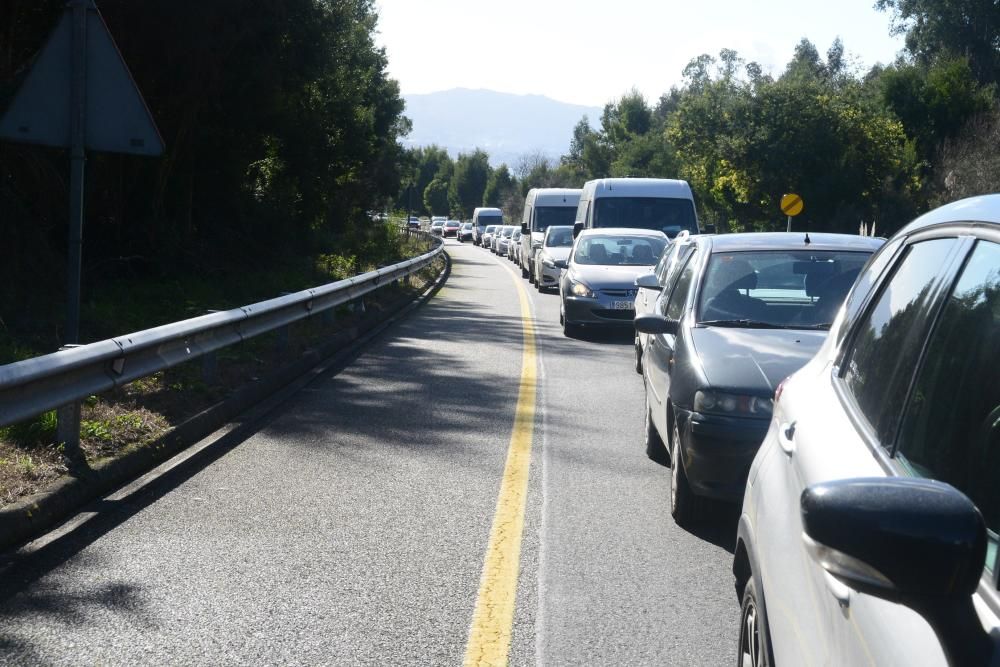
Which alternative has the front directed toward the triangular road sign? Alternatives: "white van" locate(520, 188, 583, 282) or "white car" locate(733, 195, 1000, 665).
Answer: the white van

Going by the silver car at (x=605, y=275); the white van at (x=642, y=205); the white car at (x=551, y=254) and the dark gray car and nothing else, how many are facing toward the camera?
4

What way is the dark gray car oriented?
toward the camera

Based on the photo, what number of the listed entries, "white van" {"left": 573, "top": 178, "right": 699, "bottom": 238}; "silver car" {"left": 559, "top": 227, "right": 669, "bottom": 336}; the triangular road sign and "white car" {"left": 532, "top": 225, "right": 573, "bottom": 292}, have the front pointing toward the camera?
3

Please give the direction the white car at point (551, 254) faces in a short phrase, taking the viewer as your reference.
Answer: facing the viewer

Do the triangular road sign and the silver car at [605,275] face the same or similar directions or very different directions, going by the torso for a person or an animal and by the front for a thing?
very different directions

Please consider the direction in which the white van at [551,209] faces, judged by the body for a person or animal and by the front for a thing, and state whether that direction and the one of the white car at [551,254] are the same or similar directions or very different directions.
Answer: same or similar directions

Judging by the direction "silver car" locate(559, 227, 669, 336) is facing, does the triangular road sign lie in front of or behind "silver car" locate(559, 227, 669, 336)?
in front

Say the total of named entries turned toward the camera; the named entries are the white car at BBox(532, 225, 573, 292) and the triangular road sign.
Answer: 1

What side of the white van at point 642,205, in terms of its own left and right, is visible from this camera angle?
front

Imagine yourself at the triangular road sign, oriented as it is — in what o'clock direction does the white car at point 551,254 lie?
The white car is roughly at 1 o'clock from the triangular road sign.

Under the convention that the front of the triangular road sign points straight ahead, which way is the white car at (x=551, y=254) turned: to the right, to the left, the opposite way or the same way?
the opposite way

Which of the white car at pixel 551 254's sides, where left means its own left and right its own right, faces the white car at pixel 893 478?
front

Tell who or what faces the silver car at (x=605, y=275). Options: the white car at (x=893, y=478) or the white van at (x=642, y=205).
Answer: the white van

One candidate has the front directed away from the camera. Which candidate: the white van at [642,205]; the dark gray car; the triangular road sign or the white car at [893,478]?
the triangular road sign

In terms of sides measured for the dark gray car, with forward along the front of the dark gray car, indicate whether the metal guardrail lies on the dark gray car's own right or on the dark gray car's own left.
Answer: on the dark gray car's own right

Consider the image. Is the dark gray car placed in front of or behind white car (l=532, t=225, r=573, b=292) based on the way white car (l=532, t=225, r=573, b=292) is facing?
in front

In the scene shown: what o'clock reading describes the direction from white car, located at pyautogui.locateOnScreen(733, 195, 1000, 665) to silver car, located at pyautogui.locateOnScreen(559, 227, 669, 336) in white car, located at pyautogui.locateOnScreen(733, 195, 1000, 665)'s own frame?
The silver car is roughly at 7 o'clock from the white car.

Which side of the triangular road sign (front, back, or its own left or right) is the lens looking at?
back
